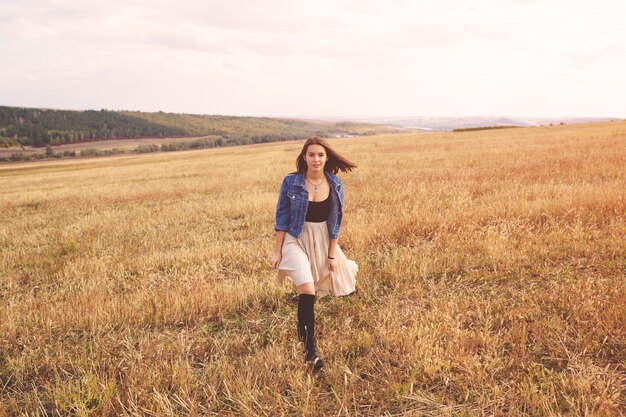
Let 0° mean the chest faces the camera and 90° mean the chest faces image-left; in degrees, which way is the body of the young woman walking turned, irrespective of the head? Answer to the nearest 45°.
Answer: approximately 0°
